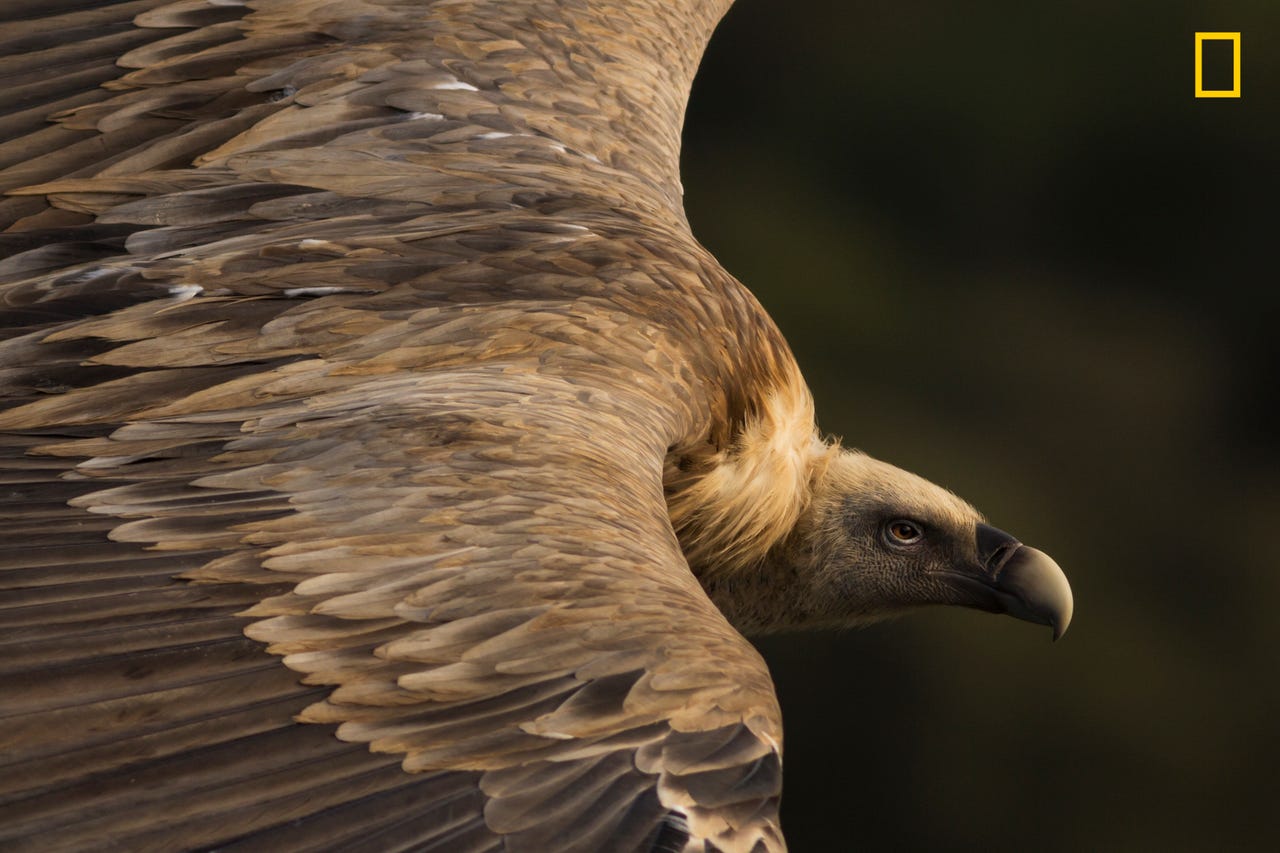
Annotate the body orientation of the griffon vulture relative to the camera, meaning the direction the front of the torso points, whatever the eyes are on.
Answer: to the viewer's right
